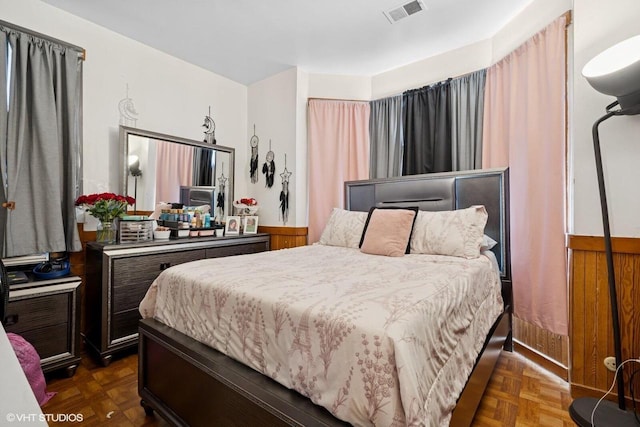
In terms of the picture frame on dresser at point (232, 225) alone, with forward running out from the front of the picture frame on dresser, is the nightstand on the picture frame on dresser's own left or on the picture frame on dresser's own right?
on the picture frame on dresser's own right

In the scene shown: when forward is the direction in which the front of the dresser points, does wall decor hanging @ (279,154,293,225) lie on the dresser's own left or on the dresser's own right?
on the dresser's own left

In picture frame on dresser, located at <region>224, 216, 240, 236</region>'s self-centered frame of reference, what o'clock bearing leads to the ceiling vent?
The ceiling vent is roughly at 12 o'clock from the picture frame on dresser.

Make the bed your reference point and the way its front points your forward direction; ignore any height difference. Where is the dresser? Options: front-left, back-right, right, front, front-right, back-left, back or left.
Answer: right

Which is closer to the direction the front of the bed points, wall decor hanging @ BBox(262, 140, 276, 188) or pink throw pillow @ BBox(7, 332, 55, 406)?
the pink throw pillow

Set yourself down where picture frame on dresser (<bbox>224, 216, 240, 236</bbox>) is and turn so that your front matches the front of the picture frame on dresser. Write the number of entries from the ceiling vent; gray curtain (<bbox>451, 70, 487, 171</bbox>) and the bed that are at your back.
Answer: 0

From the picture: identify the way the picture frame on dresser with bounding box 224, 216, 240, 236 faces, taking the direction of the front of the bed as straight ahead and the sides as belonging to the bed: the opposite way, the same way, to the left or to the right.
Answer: to the left

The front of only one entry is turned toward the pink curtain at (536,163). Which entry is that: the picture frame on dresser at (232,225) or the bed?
the picture frame on dresser

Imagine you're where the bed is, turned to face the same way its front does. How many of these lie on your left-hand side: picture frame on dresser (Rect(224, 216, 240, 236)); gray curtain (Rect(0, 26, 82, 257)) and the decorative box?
0

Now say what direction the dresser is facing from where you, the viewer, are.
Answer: facing the viewer and to the right of the viewer

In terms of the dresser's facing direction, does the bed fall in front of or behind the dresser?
in front

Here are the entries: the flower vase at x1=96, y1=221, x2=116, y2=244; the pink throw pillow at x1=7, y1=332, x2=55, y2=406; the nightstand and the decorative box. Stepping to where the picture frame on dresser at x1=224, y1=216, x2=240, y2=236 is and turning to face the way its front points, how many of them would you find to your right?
4

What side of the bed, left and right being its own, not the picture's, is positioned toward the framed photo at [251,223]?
right

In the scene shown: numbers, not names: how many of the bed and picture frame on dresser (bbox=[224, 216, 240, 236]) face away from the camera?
0

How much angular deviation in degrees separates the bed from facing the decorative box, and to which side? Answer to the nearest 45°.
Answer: approximately 90° to its right

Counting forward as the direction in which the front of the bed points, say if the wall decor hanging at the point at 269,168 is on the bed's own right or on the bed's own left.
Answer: on the bed's own right

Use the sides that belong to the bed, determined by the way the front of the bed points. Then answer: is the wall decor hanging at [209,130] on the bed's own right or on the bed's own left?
on the bed's own right

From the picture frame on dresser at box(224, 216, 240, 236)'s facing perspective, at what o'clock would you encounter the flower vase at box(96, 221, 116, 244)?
The flower vase is roughly at 3 o'clock from the picture frame on dresser.

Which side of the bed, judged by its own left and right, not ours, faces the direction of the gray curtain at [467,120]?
back

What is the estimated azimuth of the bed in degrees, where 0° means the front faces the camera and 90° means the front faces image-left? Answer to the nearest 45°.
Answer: approximately 45°
